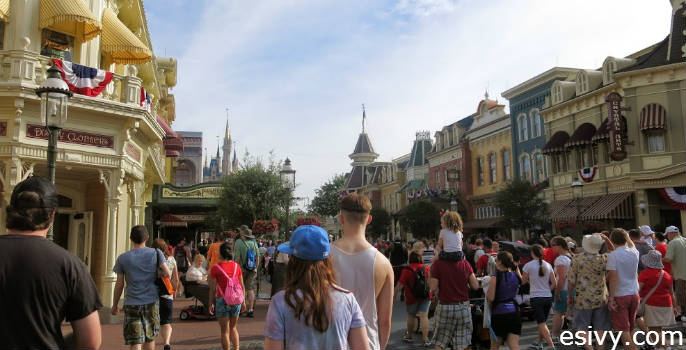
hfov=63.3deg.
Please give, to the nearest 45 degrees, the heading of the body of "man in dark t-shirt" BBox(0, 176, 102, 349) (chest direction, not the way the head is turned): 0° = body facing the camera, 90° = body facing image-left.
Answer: approximately 180°

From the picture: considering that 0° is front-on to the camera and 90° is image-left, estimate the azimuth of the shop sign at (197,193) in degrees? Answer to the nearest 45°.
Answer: approximately 0°

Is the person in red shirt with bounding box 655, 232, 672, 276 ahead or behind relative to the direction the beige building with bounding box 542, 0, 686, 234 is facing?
ahead

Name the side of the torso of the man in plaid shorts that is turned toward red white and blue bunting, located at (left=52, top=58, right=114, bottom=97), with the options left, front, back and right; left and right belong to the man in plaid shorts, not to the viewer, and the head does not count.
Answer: left

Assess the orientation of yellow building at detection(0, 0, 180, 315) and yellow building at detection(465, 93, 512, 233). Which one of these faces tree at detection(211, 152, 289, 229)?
yellow building at detection(465, 93, 512, 233)

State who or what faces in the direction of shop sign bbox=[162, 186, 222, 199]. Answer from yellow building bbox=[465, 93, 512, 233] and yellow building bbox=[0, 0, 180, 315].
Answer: yellow building bbox=[465, 93, 512, 233]

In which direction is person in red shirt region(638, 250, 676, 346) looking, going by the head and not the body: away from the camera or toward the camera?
away from the camera

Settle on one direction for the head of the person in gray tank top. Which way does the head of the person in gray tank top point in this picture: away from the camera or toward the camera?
away from the camera

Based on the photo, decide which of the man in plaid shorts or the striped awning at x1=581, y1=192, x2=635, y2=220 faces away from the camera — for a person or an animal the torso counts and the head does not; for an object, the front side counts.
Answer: the man in plaid shorts

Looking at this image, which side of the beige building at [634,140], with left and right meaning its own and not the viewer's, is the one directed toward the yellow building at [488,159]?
right

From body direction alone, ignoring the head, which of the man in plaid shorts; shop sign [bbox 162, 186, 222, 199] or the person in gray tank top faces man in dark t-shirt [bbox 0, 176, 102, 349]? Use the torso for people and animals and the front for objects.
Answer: the shop sign

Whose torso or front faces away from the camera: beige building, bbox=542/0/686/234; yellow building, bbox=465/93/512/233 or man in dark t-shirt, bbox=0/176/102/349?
the man in dark t-shirt

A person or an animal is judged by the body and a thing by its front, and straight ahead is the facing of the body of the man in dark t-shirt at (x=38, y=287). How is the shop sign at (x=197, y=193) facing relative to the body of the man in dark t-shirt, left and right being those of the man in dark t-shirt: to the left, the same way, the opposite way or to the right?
the opposite way

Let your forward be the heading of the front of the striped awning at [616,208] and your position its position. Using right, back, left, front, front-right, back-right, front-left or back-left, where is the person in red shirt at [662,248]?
front-left

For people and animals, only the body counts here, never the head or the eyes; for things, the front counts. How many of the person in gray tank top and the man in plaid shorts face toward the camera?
0

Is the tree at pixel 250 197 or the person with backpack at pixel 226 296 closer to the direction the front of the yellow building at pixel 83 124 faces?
the person with backpack
